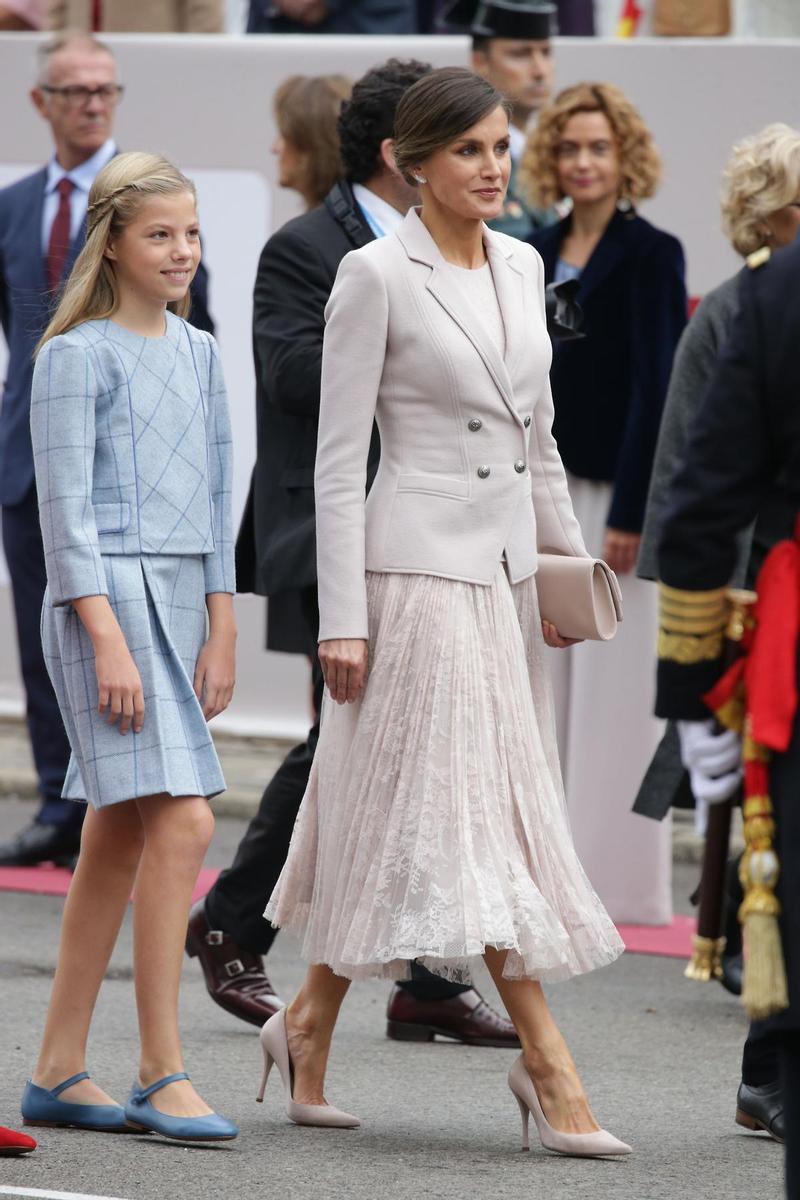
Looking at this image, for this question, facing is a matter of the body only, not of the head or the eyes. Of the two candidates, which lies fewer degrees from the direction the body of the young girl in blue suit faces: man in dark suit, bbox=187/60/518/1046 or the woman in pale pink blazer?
the woman in pale pink blazer

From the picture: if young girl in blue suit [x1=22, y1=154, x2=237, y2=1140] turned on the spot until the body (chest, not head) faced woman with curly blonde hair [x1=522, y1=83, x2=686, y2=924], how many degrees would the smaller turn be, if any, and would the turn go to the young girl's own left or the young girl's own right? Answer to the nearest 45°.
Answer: approximately 90° to the young girl's own left

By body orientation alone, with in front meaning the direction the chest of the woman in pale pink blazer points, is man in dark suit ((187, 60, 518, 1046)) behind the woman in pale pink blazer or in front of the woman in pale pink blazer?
behind

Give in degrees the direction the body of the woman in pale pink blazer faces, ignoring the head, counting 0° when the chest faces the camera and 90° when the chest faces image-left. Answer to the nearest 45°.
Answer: approximately 315°

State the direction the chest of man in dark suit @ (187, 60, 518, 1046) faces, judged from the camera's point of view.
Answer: to the viewer's right

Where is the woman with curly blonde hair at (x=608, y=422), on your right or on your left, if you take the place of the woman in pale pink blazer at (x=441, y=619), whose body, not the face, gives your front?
on your left

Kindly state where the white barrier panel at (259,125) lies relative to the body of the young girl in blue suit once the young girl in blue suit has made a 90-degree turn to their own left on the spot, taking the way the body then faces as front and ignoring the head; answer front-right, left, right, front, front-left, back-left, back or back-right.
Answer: front-left

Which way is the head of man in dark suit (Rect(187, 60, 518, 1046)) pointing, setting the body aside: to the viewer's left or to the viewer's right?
to the viewer's right

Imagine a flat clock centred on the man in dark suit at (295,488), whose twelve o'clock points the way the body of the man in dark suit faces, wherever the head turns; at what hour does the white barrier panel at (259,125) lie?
The white barrier panel is roughly at 9 o'clock from the man in dark suit.
